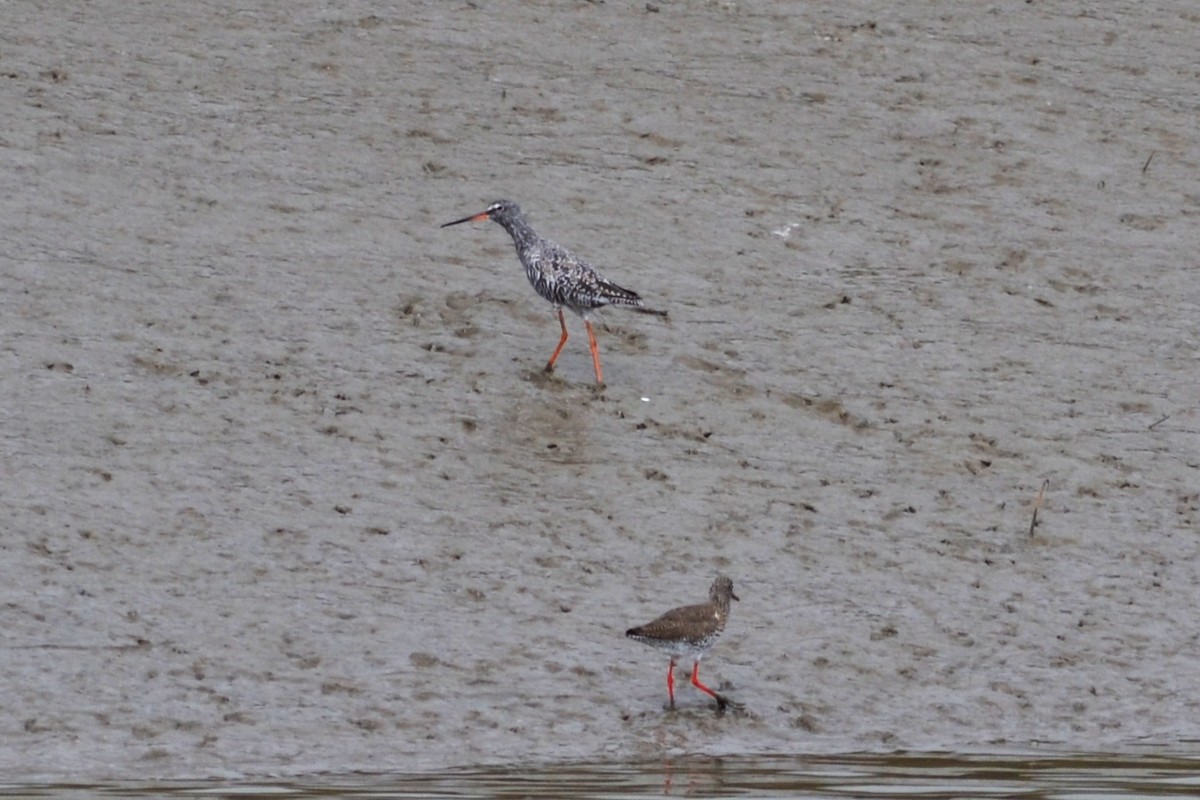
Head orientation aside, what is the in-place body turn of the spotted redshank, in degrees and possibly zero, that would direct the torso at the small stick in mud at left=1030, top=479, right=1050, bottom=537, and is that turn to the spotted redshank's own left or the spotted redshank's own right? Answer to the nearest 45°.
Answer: approximately 135° to the spotted redshank's own left

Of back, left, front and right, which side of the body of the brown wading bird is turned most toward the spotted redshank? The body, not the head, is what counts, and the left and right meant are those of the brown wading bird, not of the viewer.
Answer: left

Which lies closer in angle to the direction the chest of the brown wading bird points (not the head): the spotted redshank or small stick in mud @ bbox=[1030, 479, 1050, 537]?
the small stick in mud

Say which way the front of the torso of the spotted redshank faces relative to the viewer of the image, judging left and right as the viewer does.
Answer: facing to the left of the viewer

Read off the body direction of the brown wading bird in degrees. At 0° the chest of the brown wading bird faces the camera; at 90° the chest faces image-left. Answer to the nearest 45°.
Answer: approximately 270°

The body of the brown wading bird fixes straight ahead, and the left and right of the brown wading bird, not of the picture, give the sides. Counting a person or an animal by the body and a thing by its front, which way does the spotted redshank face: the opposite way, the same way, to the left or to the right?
the opposite way

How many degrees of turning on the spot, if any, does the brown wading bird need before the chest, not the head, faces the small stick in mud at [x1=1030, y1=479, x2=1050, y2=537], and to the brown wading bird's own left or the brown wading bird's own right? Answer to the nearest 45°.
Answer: approximately 45° to the brown wading bird's own left

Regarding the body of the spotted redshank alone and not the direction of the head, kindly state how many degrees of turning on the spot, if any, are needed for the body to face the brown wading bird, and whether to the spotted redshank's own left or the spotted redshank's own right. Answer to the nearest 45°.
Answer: approximately 90° to the spotted redshank's own left

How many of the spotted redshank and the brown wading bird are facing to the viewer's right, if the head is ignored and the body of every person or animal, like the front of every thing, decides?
1

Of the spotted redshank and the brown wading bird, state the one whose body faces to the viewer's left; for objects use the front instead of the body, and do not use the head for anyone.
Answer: the spotted redshank
